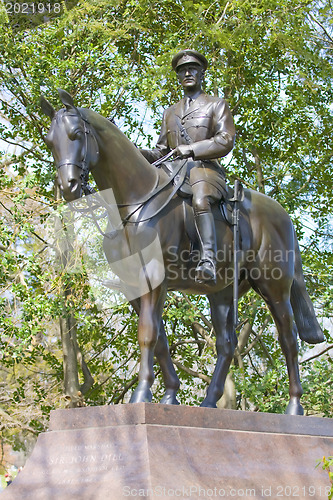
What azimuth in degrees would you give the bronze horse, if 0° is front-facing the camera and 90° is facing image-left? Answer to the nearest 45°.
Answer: approximately 45°
